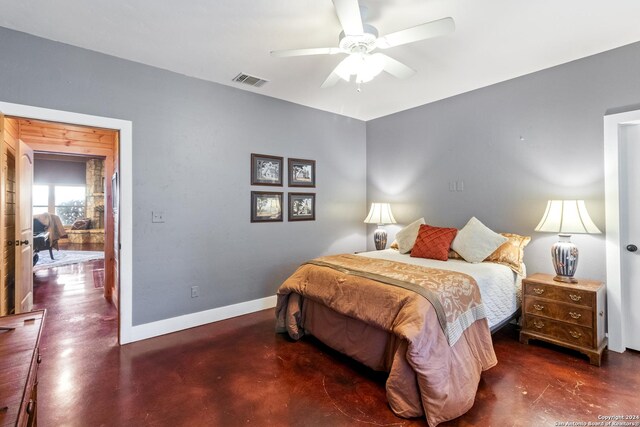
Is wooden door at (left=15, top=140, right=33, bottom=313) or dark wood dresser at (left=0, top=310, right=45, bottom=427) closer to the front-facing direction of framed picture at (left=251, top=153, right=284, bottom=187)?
the dark wood dresser

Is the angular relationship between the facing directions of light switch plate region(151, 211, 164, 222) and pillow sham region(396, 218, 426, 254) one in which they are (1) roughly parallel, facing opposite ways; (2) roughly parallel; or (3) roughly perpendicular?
roughly perpendicular

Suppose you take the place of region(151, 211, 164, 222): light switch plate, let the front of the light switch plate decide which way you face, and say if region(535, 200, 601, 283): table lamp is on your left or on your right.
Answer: on your left

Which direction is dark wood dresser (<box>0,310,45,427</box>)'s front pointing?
to the viewer's right

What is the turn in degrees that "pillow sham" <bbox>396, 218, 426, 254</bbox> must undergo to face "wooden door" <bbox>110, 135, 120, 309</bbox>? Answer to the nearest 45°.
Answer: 0° — it already faces it

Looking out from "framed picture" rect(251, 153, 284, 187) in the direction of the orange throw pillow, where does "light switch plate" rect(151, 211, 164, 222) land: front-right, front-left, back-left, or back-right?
back-right

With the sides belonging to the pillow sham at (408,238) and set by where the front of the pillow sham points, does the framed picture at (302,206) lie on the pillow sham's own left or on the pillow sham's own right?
on the pillow sham's own right

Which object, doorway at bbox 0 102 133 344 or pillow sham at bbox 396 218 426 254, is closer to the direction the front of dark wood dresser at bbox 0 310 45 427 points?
the pillow sham

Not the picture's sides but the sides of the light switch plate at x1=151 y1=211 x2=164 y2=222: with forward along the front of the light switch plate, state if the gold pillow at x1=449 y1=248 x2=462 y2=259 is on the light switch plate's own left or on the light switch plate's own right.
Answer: on the light switch plate's own left

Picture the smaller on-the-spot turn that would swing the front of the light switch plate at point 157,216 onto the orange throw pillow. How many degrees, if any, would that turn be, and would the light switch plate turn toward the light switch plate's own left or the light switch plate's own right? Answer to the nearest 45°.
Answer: approximately 90° to the light switch plate's own left
